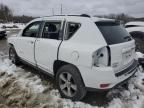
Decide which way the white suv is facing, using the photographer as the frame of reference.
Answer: facing away from the viewer and to the left of the viewer

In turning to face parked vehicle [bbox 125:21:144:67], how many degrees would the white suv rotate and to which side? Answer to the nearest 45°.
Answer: approximately 90° to its right
